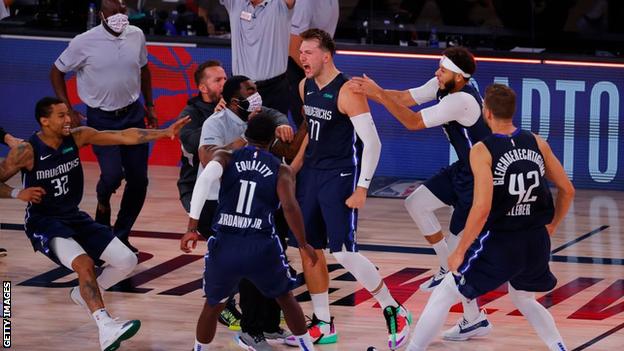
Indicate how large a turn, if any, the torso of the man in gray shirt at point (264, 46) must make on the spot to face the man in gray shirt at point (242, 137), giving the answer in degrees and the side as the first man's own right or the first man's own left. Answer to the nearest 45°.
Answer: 0° — they already face them

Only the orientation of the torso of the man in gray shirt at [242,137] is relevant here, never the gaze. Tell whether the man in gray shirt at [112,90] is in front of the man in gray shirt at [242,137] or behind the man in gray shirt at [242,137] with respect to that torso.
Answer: behind

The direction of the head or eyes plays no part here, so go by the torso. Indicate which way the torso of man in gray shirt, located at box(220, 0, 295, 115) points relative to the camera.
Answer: toward the camera

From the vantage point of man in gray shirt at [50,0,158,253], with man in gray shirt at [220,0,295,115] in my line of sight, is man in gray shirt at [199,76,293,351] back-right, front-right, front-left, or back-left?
front-right

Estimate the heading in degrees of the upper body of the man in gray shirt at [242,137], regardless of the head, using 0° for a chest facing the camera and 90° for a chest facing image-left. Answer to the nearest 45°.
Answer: approximately 315°

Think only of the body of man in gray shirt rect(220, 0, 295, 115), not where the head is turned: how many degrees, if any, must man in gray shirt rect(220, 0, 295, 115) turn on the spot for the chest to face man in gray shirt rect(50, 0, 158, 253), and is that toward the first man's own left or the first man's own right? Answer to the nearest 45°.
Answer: approximately 90° to the first man's own right
